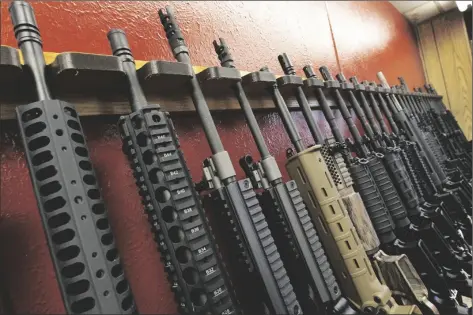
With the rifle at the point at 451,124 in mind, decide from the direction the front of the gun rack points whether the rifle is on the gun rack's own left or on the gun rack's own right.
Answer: on the gun rack's own left

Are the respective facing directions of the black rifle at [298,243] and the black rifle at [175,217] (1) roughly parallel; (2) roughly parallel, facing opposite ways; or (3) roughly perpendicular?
roughly parallel

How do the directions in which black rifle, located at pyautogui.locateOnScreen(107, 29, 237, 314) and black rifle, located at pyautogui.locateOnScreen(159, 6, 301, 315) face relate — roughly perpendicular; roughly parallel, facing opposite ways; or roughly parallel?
roughly parallel

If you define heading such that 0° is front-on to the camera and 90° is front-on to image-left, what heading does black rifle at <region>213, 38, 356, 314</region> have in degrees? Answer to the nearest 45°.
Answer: approximately 135°
